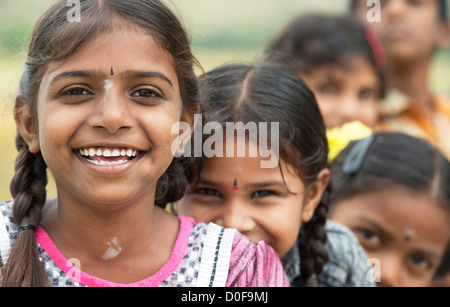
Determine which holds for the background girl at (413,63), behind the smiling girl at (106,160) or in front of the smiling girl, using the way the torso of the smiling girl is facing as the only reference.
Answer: behind

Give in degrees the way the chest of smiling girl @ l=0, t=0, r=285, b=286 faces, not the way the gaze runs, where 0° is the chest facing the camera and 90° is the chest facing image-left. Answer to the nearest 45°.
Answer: approximately 0°

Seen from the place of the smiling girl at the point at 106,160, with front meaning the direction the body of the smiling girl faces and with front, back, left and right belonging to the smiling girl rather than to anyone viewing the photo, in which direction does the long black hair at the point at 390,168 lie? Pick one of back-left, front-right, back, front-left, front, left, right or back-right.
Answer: back-left

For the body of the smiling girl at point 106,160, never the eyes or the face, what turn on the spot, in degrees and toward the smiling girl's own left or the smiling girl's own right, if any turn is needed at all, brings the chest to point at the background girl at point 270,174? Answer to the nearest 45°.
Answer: approximately 135° to the smiling girl's own left

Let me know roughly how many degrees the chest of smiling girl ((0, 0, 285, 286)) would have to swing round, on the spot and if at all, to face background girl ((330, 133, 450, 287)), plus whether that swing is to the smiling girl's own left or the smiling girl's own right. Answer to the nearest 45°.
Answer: approximately 135° to the smiling girl's own left
